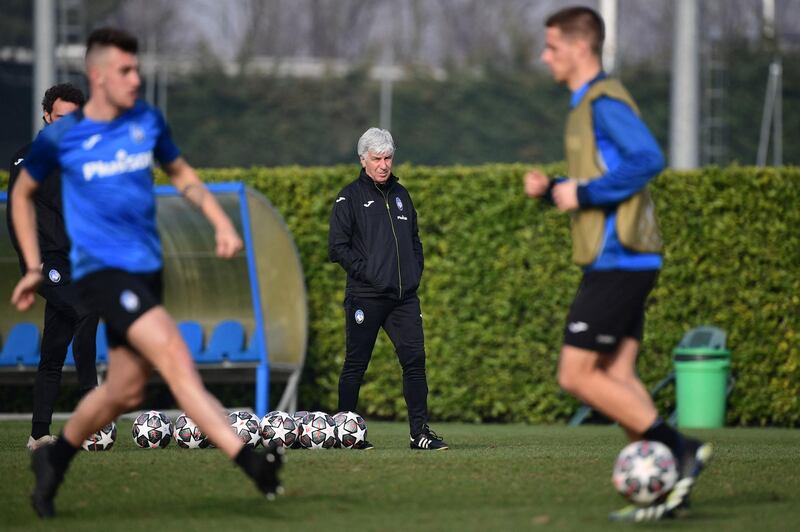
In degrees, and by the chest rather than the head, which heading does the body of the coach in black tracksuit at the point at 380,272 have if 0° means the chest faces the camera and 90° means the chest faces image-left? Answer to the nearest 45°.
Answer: approximately 315°

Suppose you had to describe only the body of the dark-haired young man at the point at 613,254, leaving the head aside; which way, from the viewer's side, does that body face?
to the viewer's left

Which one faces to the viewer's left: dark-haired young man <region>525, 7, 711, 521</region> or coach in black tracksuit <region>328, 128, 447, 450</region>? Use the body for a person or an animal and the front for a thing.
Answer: the dark-haired young man

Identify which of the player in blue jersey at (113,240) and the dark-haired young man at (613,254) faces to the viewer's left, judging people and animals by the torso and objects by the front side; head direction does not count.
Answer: the dark-haired young man

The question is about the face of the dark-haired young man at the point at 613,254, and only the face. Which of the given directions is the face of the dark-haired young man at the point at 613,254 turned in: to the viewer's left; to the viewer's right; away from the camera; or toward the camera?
to the viewer's left

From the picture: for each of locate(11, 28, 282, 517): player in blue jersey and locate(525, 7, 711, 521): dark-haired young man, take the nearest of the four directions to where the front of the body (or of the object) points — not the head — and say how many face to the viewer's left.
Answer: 1

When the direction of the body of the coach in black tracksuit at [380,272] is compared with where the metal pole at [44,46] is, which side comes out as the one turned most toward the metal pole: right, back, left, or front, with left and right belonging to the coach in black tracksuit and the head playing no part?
back

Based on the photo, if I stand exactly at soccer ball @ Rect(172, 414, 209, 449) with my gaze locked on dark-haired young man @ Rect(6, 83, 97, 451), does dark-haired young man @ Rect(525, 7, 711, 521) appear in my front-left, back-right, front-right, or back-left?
back-left

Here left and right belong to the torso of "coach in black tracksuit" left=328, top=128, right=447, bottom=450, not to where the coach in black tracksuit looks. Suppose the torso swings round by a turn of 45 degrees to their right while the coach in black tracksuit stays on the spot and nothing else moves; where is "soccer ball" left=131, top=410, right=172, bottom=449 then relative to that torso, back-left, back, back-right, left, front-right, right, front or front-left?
right

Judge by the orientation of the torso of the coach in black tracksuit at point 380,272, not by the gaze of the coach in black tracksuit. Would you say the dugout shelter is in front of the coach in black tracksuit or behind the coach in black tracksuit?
behind

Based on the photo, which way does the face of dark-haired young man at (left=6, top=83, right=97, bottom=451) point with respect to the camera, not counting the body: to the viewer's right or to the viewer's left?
to the viewer's right

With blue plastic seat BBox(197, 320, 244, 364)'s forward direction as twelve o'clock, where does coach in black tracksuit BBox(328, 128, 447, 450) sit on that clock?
The coach in black tracksuit is roughly at 10 o'clock from the blue plastic seat.
